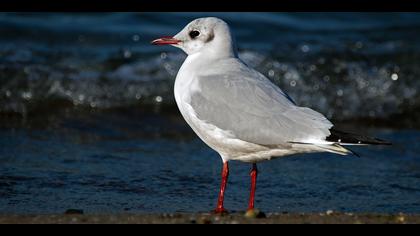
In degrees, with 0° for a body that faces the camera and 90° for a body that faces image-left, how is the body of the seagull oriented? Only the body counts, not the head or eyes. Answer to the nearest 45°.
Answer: approximately 90°
